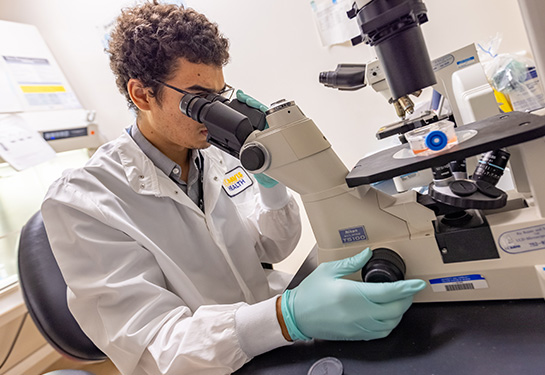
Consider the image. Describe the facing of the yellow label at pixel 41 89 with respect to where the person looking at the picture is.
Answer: facing the viewer

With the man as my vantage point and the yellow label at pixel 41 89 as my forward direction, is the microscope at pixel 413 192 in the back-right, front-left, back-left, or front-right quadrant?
back-right

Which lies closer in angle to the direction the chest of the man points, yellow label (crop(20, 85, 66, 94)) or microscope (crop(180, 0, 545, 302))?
the microscope

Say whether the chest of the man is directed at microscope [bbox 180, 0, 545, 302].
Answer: yes

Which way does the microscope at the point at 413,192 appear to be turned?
to the viewer's left

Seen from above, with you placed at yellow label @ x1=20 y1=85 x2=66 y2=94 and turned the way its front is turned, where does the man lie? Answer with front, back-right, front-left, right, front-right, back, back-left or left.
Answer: front

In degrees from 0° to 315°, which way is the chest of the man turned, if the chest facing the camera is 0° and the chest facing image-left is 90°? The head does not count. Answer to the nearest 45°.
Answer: approximately 315°

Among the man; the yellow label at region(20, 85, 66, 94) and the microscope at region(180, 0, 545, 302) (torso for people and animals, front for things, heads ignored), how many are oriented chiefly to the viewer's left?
1

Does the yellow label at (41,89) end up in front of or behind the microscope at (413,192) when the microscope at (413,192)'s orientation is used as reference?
in front

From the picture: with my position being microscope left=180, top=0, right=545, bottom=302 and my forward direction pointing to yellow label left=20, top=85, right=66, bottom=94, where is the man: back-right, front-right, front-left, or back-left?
front-left

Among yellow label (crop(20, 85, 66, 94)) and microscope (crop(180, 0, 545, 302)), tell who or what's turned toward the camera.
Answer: the yellow label

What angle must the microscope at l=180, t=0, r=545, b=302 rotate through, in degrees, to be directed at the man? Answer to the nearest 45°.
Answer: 0° — it already faces them

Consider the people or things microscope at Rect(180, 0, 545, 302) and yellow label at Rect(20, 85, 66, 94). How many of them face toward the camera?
1

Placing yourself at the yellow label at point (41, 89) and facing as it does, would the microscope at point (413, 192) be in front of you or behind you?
in front

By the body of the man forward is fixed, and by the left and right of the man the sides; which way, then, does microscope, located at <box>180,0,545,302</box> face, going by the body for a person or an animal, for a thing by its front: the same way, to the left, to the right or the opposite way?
the opposite way
